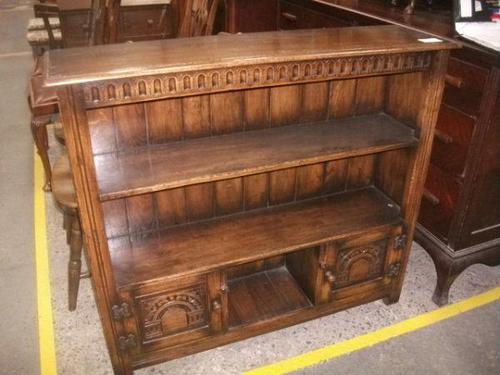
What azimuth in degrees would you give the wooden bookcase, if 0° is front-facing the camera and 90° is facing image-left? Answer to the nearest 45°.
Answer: approximately 315°

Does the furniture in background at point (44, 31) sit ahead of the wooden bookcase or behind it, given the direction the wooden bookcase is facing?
behind

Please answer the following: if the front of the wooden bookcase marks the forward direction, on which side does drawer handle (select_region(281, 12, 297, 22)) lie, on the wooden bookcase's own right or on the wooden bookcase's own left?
on the wooden bookcase's own left

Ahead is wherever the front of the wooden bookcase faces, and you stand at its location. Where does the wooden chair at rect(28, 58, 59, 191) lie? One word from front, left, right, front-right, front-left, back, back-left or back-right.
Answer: back

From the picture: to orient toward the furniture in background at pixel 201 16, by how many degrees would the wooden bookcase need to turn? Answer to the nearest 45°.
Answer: approximately 135° to its left

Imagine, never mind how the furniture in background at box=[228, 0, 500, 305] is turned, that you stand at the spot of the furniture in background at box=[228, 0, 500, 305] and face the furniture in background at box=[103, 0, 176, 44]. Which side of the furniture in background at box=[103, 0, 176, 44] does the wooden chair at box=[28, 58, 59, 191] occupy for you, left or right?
left

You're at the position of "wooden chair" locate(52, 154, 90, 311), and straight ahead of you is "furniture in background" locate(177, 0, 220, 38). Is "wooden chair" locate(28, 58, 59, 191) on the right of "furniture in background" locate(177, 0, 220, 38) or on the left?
left

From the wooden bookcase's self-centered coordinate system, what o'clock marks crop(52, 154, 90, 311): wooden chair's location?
The wooden chair is roughly at 5 o'clock from the wooden bookcase.
